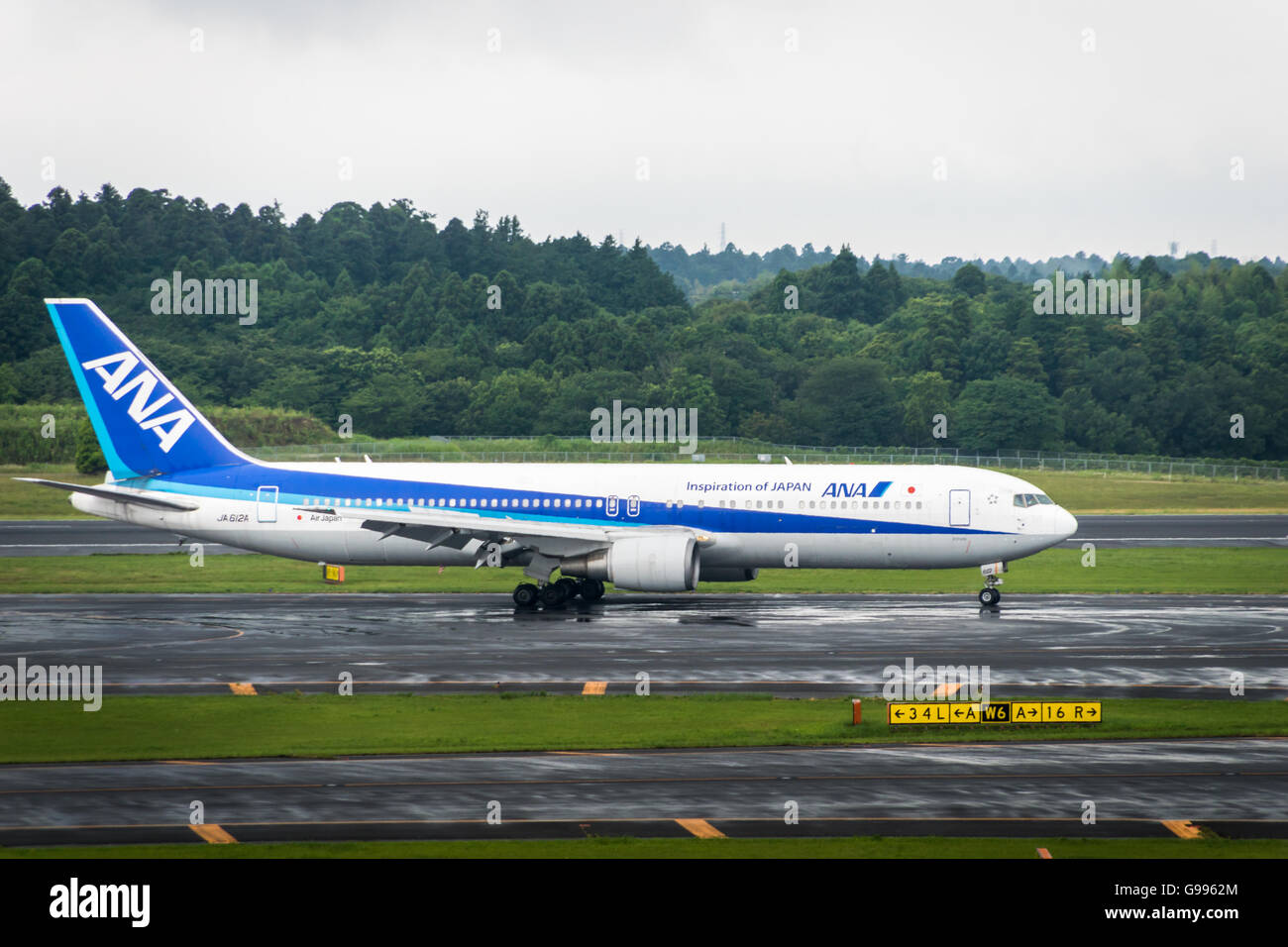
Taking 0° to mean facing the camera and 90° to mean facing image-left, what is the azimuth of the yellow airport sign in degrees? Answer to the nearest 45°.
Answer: approximately 0°
